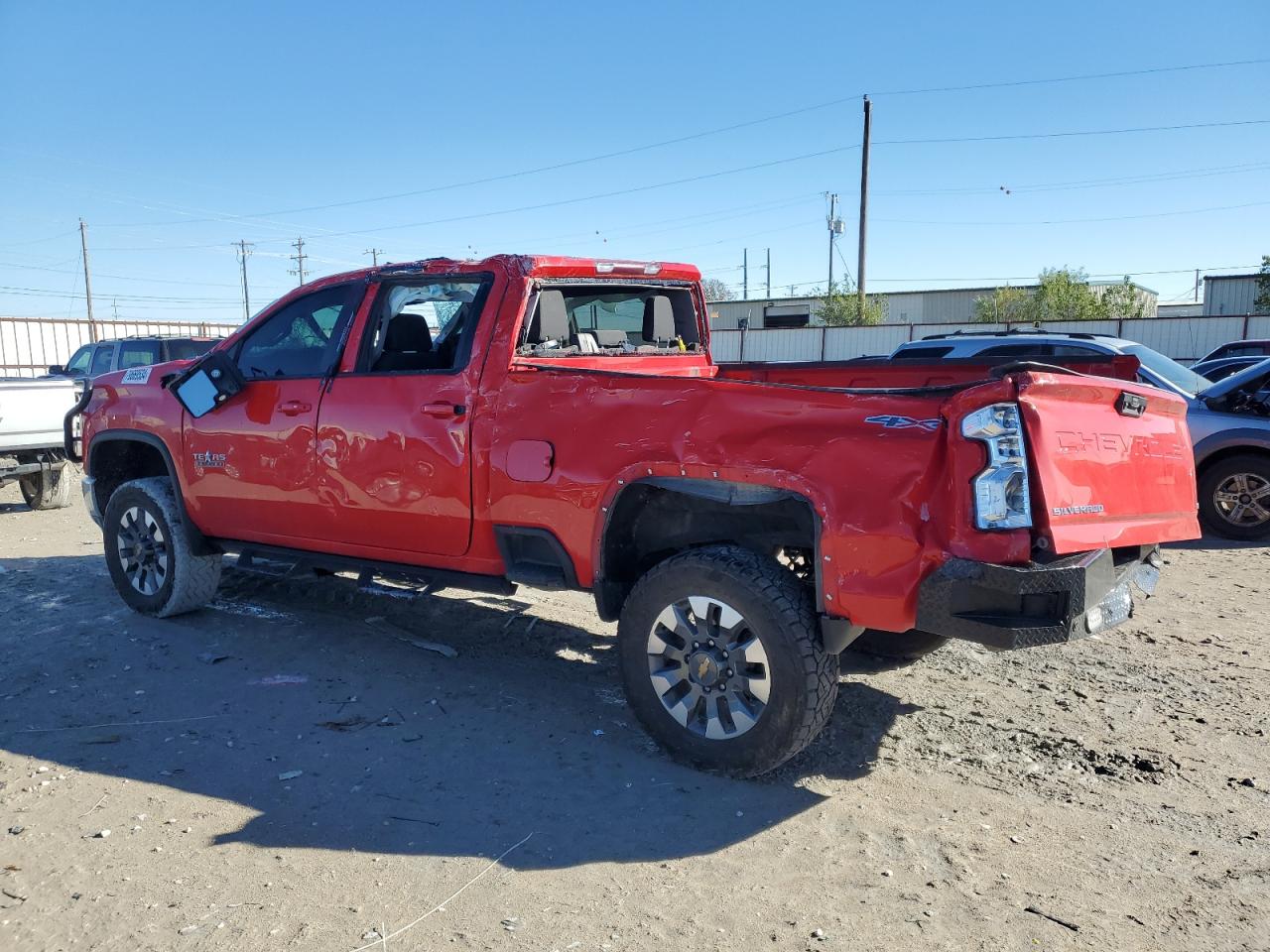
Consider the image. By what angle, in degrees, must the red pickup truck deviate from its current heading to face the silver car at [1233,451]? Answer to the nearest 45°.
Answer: approximately 90° to its right

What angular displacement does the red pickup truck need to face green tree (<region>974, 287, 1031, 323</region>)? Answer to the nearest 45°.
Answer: approximately 90° to its right

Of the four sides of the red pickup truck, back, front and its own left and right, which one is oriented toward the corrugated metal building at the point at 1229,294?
right

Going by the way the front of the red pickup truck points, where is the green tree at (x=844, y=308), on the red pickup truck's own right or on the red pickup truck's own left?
on the red pickup truck's own right

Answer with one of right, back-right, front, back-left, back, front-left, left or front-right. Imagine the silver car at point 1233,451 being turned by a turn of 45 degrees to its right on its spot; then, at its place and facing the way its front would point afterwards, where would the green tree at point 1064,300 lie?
back

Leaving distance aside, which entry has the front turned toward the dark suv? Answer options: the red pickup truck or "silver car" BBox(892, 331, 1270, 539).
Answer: the red pickup truck

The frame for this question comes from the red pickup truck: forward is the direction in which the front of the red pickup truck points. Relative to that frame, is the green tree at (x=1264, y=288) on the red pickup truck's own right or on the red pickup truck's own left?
on the red pickup truck's own right

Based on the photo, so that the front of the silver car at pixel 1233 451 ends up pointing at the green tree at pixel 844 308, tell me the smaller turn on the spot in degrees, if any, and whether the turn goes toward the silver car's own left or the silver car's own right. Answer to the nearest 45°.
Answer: approximately 135° to the silver car's own left

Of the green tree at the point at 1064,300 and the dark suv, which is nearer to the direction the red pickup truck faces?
the dark suv

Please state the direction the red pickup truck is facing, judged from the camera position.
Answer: facing away from the viewer and to the left of the viewer

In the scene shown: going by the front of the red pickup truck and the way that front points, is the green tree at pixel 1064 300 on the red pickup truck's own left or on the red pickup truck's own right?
on the red pickup truck's own right

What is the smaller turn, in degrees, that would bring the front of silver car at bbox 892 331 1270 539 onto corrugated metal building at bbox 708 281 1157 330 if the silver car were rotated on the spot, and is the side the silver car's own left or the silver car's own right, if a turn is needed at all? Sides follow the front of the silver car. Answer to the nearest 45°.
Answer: approximately 135° to the silver car's own left
